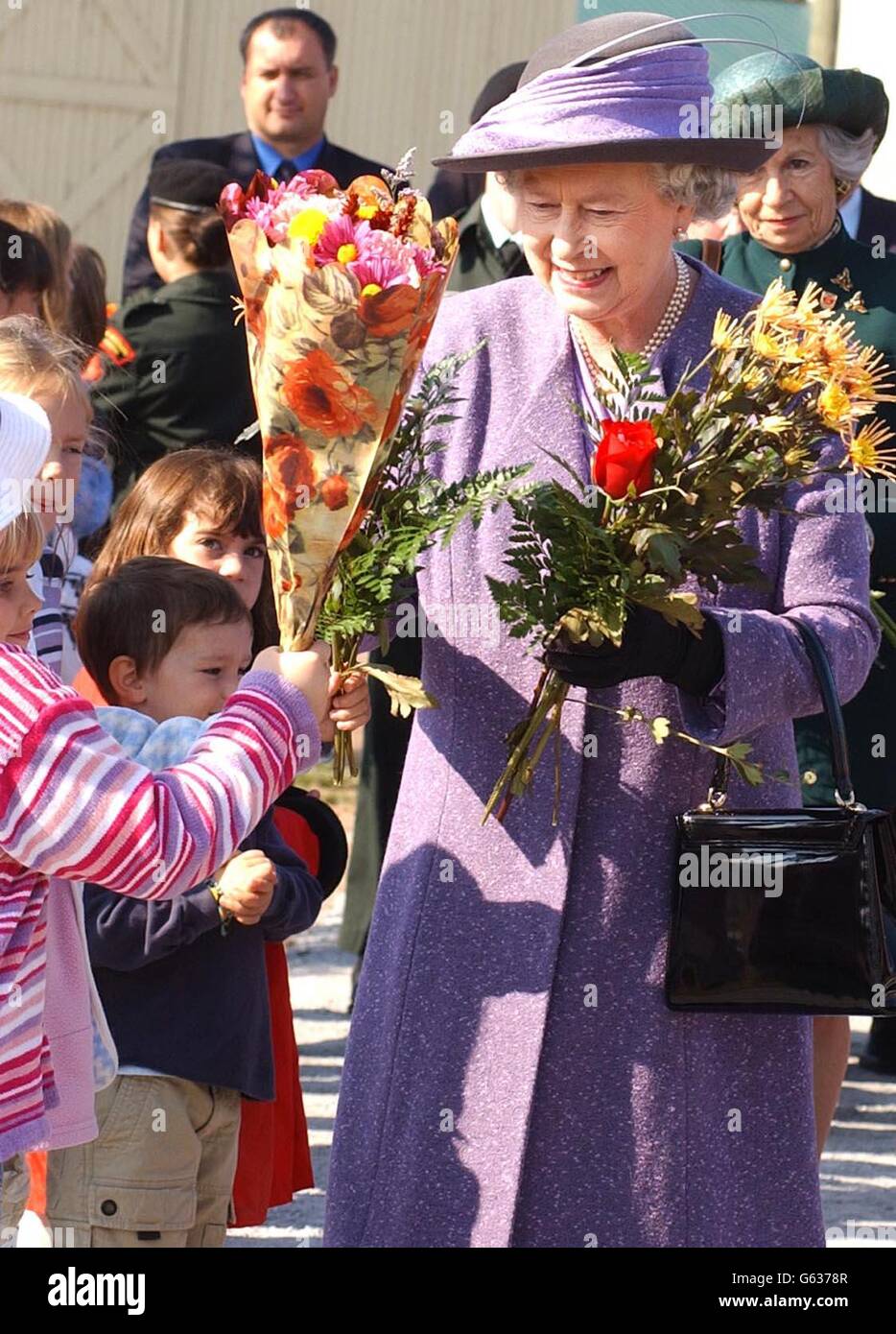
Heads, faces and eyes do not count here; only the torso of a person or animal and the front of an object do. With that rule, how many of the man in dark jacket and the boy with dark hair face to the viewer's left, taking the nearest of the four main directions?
0

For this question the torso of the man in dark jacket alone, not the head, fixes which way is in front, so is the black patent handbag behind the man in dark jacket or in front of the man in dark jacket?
in front

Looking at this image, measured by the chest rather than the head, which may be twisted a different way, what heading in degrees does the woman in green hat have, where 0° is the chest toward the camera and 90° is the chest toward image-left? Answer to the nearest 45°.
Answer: approximately 45°

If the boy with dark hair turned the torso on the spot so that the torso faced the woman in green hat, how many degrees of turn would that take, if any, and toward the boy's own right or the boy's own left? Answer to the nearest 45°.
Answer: approximately 90° to the boy's own left

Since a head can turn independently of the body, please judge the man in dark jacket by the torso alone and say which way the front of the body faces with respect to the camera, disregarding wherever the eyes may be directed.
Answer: toward the camera

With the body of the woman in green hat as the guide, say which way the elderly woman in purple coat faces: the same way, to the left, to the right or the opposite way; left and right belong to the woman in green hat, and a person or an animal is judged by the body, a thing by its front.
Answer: the same way

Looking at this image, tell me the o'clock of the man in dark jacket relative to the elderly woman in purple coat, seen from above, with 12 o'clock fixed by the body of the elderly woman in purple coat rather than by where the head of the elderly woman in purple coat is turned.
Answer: The man in dark jacket is roughly at 4 o'clock from the elderly woman in purple coat.

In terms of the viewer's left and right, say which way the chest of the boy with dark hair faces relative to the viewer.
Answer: facing the viewer and to the right of the viewer

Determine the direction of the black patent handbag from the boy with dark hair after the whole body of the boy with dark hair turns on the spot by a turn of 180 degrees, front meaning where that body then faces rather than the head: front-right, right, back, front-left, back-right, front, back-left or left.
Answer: back

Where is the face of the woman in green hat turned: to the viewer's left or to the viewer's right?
to the viewer's left

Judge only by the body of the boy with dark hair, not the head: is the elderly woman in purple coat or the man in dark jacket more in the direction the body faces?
the elderly woman in purple coat

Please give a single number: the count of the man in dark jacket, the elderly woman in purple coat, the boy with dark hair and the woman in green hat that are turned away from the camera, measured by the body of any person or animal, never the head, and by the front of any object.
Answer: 0

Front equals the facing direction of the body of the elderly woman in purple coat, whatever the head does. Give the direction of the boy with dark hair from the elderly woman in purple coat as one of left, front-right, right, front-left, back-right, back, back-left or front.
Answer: right

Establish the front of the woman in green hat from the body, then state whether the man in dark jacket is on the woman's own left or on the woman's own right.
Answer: on the woman's own right

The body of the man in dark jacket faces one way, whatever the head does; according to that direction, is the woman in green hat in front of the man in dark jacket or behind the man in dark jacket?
in front

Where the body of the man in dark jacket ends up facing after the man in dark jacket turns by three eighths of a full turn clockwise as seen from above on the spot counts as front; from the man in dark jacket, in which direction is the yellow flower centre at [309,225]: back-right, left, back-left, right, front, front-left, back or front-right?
back-left

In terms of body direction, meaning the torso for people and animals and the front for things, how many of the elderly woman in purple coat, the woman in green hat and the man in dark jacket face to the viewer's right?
0
